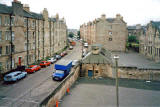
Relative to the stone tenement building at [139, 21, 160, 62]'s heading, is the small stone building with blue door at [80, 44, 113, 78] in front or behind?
in front

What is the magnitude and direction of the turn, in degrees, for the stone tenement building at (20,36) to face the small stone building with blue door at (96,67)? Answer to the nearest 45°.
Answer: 0° — it already faces it

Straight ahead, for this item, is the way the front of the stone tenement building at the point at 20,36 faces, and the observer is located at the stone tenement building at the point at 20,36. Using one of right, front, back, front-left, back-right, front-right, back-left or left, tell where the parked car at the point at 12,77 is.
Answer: front-right

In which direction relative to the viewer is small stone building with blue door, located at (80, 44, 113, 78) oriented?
toward the camera

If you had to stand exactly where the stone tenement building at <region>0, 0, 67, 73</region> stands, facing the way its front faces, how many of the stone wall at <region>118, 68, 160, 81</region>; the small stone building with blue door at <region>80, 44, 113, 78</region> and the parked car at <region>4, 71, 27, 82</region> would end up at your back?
0

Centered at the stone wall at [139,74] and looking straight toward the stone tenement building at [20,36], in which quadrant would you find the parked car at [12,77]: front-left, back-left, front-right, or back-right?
front-left

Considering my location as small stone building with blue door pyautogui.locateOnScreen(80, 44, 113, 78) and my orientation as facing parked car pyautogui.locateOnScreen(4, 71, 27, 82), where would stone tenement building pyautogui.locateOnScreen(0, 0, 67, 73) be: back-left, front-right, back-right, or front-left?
front-right

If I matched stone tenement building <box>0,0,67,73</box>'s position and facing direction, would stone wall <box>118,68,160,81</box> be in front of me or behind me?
in front

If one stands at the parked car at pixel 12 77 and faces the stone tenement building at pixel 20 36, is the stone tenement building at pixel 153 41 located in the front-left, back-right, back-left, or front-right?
front-right

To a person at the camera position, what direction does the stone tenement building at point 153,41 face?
facing the viewer and to the left of the viewer

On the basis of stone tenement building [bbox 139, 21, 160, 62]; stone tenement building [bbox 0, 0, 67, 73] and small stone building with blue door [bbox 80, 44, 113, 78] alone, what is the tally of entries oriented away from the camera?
0

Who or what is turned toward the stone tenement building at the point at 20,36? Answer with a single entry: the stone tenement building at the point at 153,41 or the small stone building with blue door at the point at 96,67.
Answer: the stone tenement building at the point at 153,41

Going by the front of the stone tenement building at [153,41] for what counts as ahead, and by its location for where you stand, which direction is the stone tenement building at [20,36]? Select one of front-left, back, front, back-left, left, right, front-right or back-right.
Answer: front

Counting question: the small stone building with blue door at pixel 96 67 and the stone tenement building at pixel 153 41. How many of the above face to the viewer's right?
0
